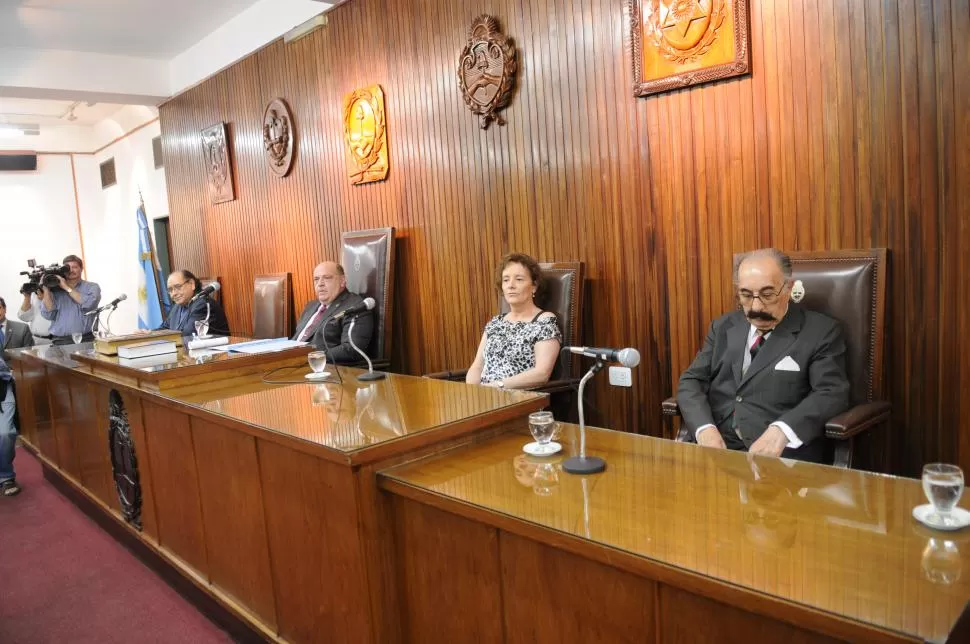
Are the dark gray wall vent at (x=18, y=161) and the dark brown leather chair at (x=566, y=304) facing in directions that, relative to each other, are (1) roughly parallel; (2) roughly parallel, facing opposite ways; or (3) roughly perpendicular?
roughly perpendicular

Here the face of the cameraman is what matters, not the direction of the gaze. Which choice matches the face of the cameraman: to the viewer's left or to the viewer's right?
to the viewer's left

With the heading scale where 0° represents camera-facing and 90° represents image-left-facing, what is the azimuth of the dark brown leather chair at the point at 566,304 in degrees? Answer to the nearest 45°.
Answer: approximately 45°

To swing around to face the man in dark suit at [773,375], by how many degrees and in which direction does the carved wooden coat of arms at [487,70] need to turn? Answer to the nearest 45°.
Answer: approximately 90° to its left

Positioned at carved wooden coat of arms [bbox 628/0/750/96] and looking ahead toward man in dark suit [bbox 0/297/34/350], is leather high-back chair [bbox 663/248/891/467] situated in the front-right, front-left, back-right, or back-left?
back-left

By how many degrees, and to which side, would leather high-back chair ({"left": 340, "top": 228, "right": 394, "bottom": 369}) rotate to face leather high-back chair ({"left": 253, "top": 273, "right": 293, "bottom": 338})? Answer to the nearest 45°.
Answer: approximately 90° to its right

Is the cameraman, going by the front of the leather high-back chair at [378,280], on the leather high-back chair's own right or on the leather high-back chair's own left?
on the leather high-back chair's own right

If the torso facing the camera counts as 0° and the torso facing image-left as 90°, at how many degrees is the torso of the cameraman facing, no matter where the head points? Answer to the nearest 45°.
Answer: approximately 45°

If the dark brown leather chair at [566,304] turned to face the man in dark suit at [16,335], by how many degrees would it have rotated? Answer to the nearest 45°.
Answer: approximately 90° to its right
